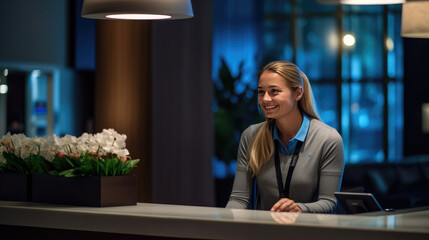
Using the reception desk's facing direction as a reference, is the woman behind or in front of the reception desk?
behind

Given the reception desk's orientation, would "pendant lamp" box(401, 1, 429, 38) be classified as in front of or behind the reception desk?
behind

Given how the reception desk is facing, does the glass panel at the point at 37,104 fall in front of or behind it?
behind

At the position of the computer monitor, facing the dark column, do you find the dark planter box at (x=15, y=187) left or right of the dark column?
left

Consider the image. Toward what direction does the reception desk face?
toward the camera
